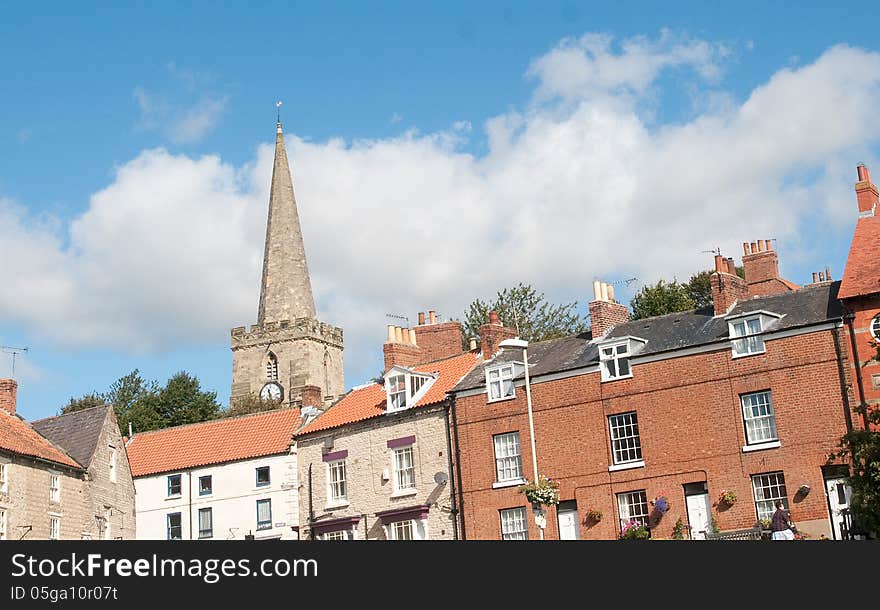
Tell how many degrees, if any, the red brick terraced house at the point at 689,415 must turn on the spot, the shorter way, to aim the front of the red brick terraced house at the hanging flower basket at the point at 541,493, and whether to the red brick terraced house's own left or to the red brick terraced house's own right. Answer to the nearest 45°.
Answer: approximately 45° to the red brick terraced house's own right

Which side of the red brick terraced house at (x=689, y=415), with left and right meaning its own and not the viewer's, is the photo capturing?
front
